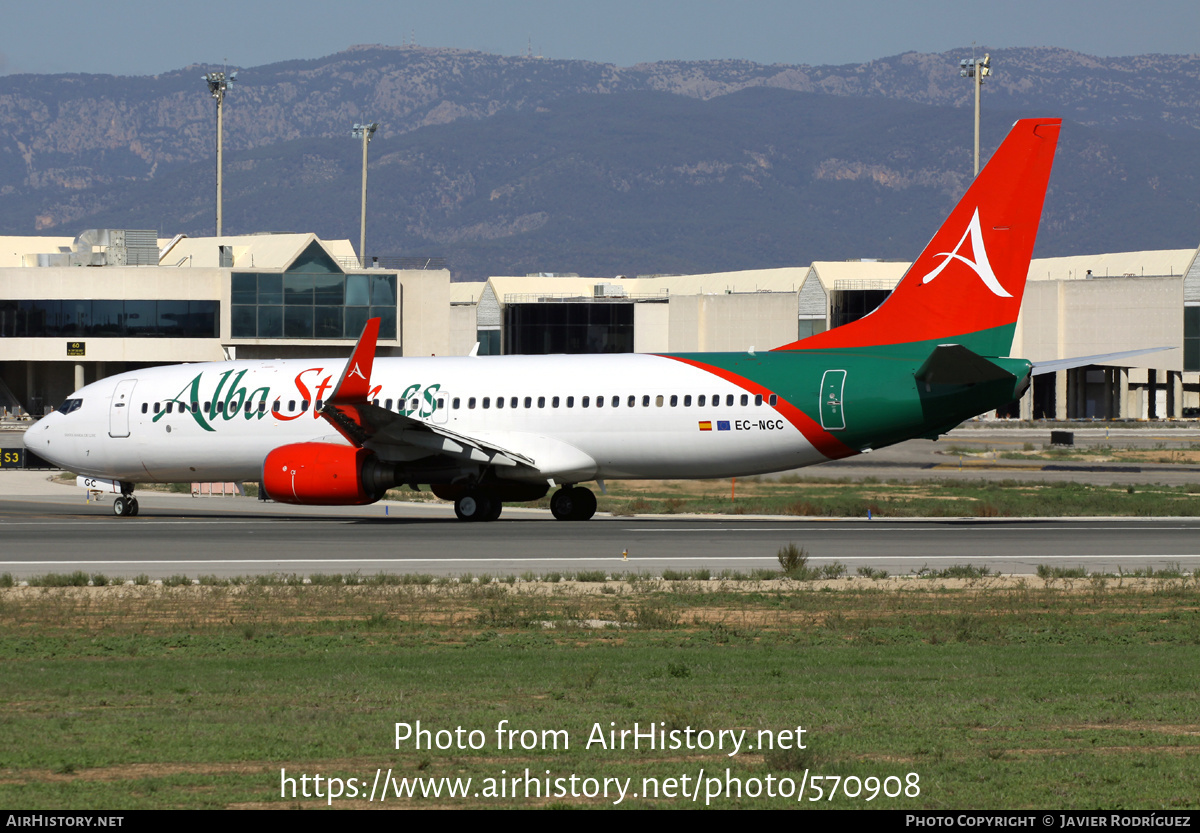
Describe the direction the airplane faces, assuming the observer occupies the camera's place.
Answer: facing away from the viewer and to the left of the viewer
